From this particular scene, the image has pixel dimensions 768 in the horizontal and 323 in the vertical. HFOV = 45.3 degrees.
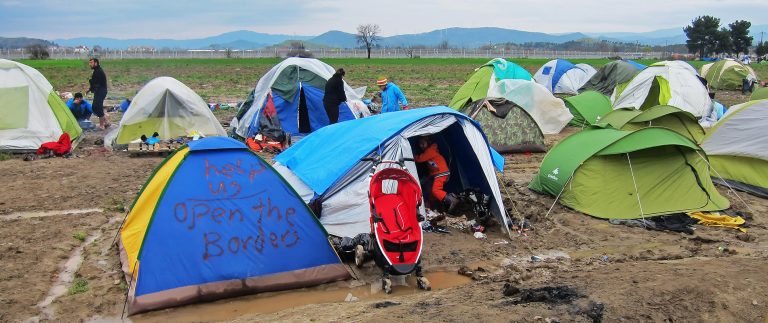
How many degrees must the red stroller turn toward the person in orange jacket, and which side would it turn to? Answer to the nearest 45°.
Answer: approximately 180°

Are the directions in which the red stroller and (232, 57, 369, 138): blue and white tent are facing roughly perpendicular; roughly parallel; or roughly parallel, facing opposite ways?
roughly parallel

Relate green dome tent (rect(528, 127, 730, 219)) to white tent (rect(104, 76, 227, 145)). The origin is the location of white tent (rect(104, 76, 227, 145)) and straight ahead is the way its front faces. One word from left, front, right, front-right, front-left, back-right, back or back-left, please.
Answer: front-left

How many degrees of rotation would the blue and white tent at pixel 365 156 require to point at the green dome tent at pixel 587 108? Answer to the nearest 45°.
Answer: approximately 90° to its left

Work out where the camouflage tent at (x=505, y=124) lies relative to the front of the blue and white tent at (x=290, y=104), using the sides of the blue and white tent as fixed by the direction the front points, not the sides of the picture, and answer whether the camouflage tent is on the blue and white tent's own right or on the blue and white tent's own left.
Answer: on the blue and white tent's own left

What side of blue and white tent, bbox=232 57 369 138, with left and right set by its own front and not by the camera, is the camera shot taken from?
front

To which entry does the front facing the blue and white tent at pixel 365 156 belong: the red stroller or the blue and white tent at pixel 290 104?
the blue and white tent at pixel 290 104

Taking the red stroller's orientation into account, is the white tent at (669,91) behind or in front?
behind

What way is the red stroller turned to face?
toward the camera

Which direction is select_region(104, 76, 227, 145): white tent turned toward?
toward the camera
